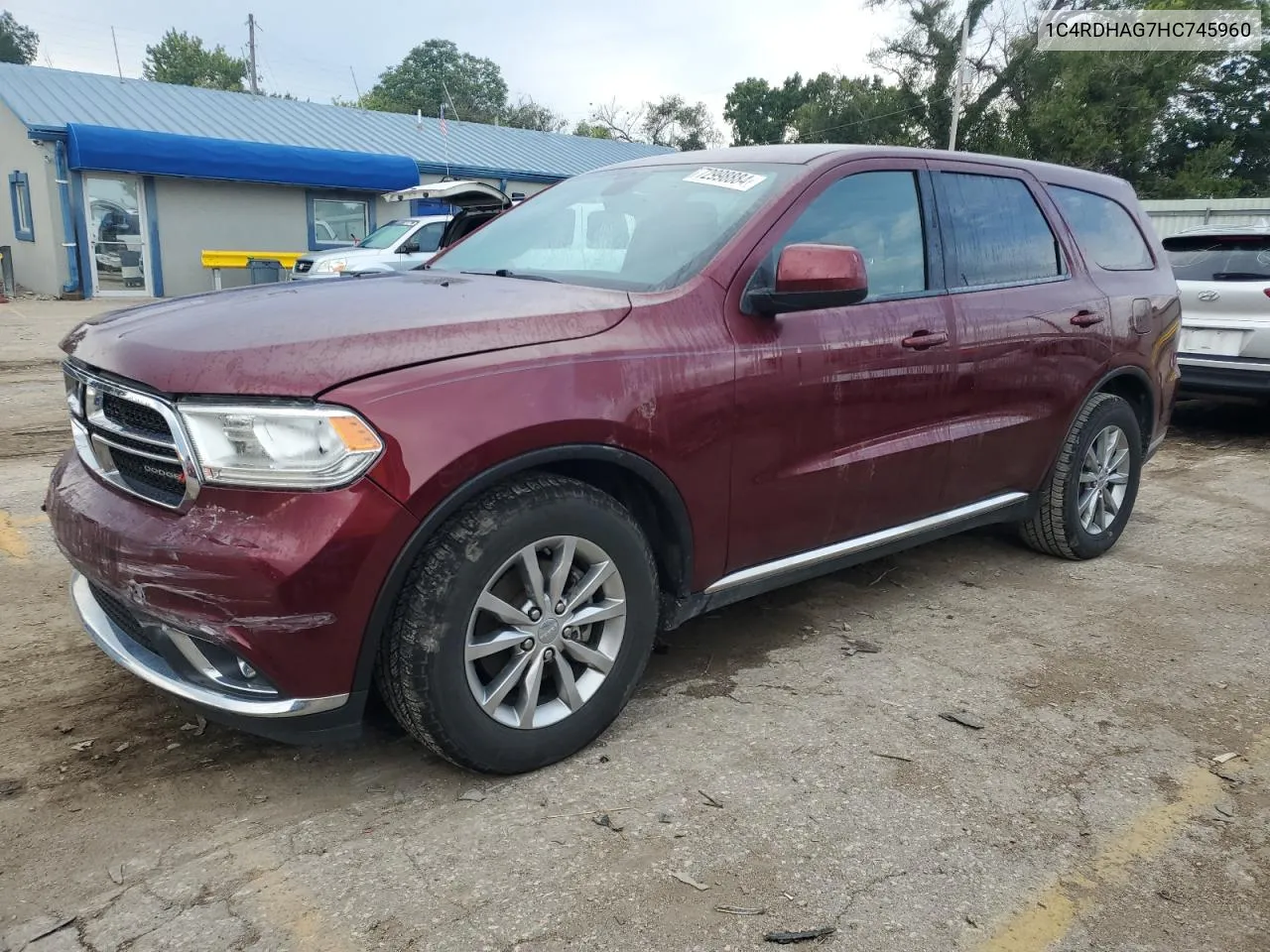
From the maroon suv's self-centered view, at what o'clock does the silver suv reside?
The silver suv is roughly at 6 o'clock from the maroon suv.

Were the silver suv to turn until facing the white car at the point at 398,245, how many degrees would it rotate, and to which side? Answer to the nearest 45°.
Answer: approximately 90° to its left

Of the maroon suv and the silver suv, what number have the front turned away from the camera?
1

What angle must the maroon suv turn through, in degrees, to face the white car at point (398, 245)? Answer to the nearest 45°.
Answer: approximately 135° to its right

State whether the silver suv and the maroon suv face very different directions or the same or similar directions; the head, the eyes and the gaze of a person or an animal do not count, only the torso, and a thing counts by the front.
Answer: very different directions

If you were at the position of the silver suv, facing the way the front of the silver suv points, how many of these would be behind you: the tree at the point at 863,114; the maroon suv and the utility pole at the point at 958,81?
1

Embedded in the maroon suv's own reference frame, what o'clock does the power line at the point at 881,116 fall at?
The power line is roughly at 5 o'clock from the maroon suv.

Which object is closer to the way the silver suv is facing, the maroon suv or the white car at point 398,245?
the white car

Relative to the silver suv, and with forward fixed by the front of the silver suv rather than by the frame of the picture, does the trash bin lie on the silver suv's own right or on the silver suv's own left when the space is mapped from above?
on the silver suv's own left

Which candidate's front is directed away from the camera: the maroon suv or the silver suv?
the silver suv

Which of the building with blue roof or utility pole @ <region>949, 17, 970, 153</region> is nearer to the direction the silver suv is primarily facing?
the utility pole

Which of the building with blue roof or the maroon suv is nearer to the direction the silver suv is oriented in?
the building with blue roof

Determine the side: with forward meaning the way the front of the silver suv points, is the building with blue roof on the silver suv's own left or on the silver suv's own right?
on the silver suv's own left

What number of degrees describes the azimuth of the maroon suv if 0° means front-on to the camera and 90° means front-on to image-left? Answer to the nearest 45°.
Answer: approximately 45°

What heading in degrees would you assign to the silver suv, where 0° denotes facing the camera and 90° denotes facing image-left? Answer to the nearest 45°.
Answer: approximately 180°

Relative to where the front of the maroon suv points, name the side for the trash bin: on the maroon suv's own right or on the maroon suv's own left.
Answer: on the maroon suv's own right

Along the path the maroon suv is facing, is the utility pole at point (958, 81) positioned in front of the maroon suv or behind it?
behind
